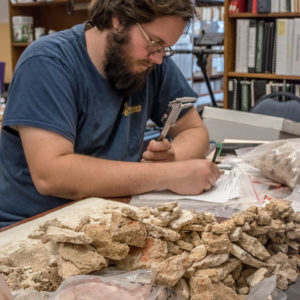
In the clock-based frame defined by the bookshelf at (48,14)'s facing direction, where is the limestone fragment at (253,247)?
The limestone fragment is roughly at 12 o'clock from the bookshelf.

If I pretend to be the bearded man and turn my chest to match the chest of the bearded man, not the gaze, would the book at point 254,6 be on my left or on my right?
on my left

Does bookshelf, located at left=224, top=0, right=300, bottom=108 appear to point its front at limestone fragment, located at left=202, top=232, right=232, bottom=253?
yes

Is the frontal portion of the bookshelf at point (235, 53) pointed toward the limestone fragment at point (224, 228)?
yes

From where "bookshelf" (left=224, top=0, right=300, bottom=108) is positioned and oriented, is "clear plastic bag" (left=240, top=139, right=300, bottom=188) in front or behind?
in front

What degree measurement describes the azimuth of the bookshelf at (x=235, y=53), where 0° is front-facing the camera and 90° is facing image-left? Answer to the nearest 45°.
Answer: approximately 0°
